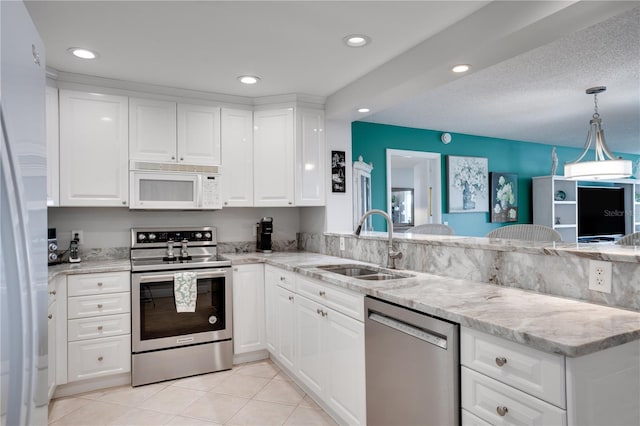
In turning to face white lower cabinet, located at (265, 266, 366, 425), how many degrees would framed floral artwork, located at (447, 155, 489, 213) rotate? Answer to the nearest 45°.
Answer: approximately 45° to its right

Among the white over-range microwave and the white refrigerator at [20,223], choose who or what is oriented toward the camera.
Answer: the white over-range microwave

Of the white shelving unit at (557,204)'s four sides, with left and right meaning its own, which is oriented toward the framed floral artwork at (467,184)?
right

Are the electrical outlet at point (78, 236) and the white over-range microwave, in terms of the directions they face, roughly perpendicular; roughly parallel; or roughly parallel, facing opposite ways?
roughly parallel

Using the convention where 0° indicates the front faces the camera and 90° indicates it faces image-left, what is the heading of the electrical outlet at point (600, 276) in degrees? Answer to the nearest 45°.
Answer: approximately 0°

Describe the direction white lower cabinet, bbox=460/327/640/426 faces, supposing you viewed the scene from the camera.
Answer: facing the viewer and to the left of the viewer

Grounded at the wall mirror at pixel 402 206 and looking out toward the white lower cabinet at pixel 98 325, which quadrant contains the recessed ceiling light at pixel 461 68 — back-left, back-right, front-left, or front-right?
front-left

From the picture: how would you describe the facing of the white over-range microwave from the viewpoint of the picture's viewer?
facing the viewer

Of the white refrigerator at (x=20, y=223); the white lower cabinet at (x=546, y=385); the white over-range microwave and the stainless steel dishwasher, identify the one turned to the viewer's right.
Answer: the white refrigerator

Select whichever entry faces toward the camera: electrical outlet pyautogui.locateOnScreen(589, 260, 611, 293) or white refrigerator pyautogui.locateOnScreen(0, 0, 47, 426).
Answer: the electrical outlet

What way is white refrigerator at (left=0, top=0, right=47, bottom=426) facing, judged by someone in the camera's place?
facing to the right of the viewer

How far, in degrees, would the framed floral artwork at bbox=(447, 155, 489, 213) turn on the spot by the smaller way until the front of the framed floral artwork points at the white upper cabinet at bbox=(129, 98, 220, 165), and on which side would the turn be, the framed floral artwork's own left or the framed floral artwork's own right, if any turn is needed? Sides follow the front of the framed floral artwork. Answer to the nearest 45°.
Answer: approximately 90° to the framed floral artwork's own right

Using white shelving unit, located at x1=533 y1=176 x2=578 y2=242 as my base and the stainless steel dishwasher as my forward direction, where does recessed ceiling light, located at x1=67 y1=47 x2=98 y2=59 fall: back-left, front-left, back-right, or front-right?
front-right

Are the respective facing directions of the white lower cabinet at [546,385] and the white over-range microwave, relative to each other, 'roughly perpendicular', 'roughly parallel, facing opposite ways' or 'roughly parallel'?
roughly perpendicular

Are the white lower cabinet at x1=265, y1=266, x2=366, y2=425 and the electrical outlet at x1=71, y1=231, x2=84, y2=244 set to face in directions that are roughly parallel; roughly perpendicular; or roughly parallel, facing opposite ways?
roughly perpendicular
